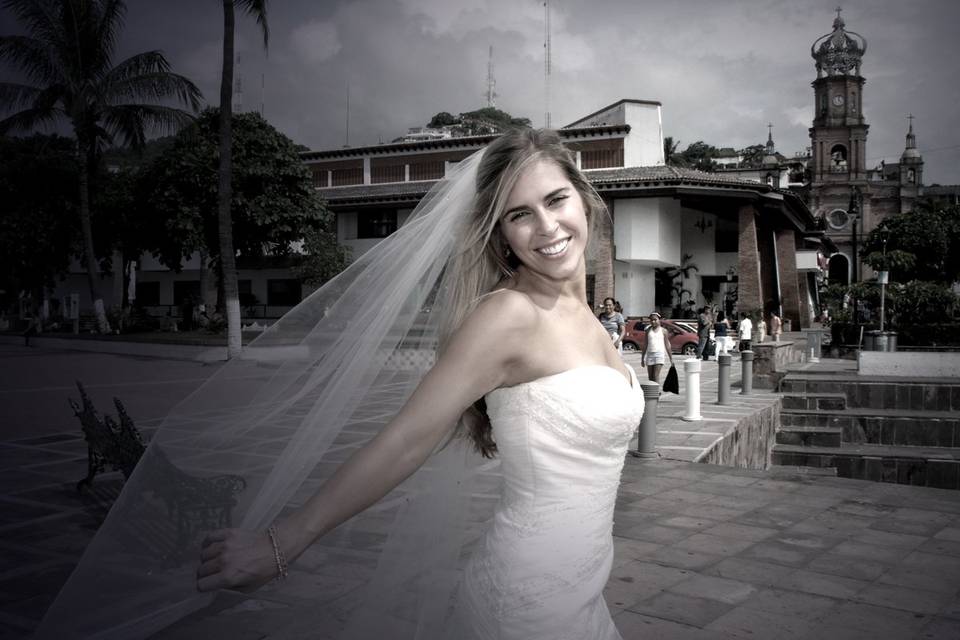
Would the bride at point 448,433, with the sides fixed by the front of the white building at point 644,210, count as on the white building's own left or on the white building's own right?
on the white building's own right

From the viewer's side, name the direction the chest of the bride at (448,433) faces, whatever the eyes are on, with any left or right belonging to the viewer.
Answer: facing the viewer and to the right of the viewer

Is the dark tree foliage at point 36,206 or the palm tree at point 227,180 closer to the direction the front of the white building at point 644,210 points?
the palm tree

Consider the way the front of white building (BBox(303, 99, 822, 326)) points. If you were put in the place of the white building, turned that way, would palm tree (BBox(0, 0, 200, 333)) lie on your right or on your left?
on your right

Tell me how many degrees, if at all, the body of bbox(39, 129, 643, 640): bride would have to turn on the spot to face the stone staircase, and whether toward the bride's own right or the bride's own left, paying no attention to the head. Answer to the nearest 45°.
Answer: approximately 90° to the bride's own left

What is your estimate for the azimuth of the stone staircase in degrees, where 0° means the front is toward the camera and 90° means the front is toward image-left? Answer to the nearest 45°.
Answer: approximately 0°

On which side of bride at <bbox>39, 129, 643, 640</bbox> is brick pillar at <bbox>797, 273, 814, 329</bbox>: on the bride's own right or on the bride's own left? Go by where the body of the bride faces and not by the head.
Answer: on the bride's own left

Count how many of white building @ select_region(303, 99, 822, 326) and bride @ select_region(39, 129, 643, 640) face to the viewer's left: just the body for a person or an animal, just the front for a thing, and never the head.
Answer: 0

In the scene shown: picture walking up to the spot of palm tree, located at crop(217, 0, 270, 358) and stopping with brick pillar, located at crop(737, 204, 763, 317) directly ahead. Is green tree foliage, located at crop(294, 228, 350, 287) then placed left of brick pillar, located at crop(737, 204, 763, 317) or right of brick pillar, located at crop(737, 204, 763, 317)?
left

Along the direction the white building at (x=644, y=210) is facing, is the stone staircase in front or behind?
in front

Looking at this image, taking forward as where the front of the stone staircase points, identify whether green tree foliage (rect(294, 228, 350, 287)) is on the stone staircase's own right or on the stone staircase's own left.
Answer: on the stone staircase's own right
